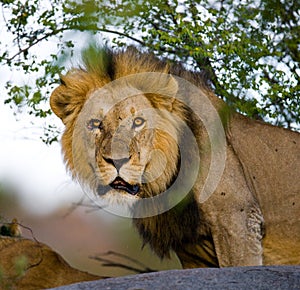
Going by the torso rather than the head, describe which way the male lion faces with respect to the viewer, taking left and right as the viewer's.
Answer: facing the viewer and to the left of the viewer
